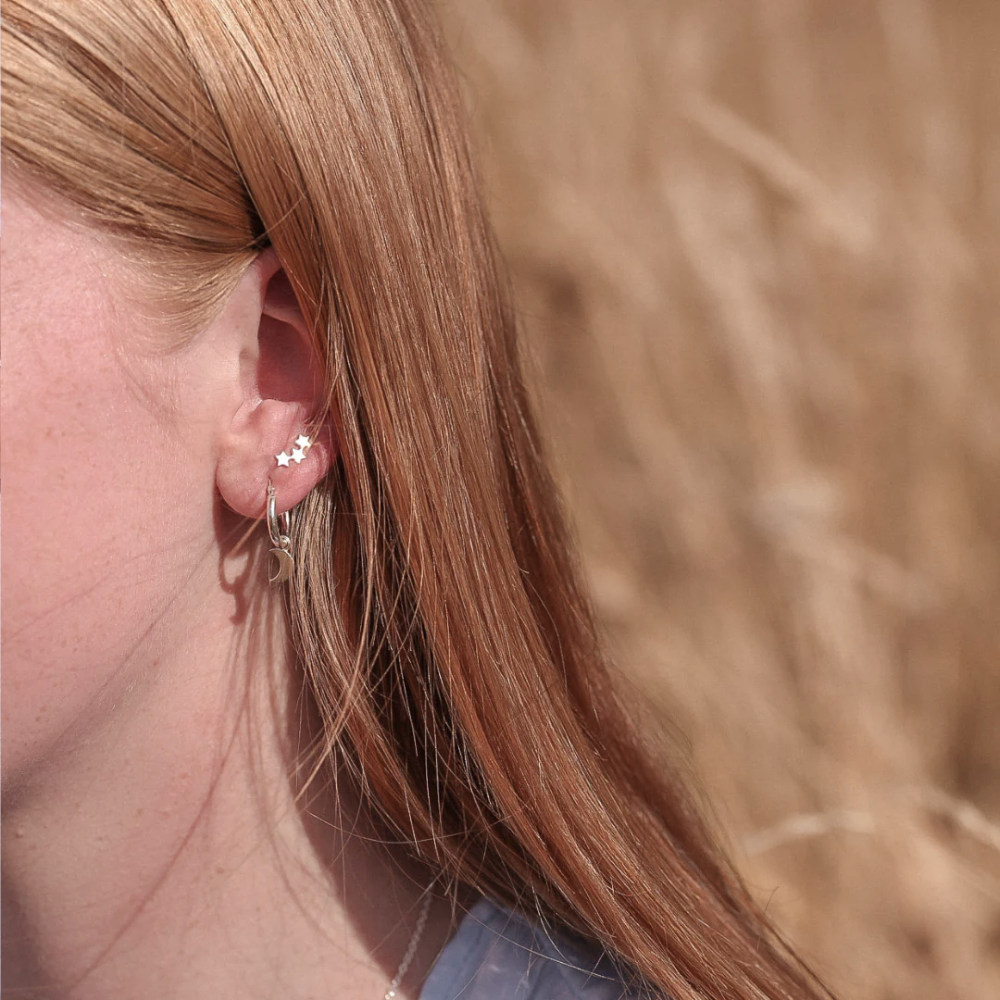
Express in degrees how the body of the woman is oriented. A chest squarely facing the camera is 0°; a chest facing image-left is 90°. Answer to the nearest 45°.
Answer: approximately 90°

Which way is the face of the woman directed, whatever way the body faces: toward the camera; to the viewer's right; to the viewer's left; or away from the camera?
to the viewer's left
